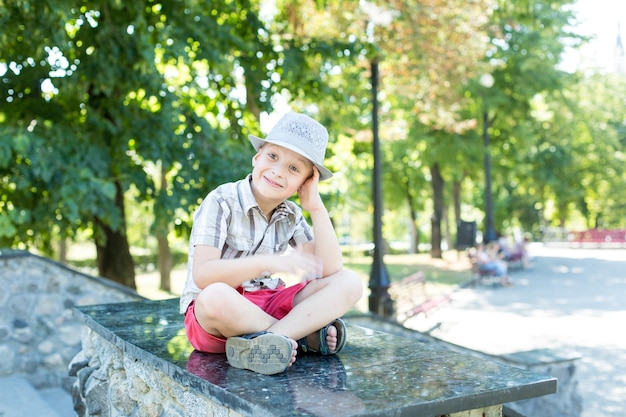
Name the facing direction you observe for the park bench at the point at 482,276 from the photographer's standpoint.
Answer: facing to the right of the viewer

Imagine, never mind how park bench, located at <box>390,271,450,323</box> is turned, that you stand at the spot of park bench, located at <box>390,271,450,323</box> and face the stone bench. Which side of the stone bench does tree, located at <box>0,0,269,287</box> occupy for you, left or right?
right

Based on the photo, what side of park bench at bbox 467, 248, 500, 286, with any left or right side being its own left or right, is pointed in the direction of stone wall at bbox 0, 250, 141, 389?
right

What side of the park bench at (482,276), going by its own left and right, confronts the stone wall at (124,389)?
right

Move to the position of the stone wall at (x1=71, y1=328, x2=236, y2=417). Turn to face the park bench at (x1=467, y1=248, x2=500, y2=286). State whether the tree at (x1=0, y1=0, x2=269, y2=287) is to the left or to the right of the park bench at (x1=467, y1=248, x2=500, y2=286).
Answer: left

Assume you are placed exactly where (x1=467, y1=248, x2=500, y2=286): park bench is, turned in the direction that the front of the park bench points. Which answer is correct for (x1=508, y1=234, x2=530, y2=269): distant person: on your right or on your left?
on your left

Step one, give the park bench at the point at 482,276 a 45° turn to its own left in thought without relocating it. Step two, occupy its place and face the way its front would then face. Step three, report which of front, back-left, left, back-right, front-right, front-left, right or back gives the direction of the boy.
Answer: back-right

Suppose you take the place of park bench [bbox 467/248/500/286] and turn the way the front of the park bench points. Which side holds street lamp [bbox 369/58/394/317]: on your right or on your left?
on your right

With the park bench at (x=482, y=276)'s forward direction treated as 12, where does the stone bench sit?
The stone bench is roughly at 3 o'clock from the park bench.

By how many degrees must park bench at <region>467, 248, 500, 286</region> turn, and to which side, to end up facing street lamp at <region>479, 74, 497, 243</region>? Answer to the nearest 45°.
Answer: approximately 90° to its left
